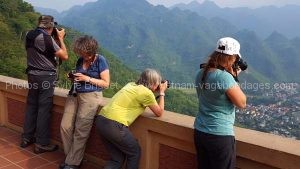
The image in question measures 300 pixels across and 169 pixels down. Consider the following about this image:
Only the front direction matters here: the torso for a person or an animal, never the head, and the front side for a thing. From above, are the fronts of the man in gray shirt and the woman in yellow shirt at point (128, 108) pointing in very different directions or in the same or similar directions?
same or similar directions

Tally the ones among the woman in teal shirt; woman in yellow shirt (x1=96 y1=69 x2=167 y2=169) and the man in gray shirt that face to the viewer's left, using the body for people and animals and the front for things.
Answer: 0

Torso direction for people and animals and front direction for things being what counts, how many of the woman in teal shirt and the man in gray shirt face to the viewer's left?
0

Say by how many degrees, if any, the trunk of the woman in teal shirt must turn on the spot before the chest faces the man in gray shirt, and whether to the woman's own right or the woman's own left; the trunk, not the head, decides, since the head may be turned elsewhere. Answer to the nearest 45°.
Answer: approximately 90° to the woman's own left

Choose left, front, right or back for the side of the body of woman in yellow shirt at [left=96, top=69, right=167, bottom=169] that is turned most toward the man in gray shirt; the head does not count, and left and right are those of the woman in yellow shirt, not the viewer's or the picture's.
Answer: left

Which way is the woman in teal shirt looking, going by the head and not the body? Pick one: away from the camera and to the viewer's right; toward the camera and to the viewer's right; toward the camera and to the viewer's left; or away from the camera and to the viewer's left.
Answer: away from the camera and to the viewer's right

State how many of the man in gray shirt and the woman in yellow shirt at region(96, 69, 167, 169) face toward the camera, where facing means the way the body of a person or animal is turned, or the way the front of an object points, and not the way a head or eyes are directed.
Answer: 0

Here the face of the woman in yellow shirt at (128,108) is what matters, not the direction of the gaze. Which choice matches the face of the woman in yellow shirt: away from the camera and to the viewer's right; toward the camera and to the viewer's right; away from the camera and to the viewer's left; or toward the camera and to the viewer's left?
away from the camera and to the viewer's right

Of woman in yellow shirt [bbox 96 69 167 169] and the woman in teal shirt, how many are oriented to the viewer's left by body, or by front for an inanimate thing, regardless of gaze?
0

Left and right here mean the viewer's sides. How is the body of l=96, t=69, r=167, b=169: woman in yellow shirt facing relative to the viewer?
facing away from the viewer and to the right of the viewer

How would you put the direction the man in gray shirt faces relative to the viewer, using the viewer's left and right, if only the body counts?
facing away from the viewer and to the right of the viewer

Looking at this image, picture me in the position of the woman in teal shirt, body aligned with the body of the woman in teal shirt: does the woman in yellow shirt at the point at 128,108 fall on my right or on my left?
on my left

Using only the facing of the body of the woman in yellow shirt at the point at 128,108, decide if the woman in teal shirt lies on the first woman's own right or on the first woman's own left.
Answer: on the first woman's own right

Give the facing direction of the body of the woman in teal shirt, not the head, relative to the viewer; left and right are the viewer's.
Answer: facing away from the viewer and to the right of the viewer

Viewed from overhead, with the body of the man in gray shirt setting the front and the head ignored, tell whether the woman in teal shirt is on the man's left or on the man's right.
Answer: on the man's right
